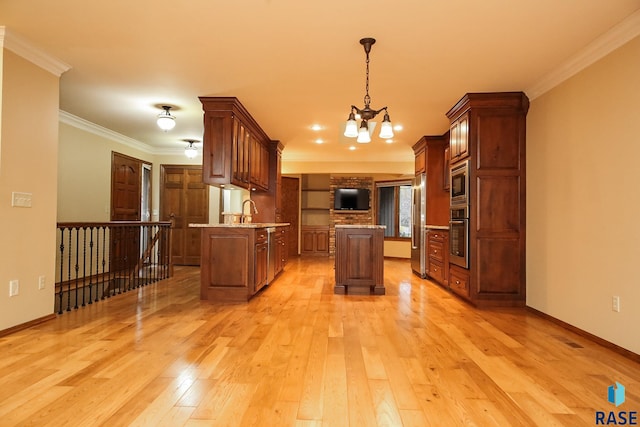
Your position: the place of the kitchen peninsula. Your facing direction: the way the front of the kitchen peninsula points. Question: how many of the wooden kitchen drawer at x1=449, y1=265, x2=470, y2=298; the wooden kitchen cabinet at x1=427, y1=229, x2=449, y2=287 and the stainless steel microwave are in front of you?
3

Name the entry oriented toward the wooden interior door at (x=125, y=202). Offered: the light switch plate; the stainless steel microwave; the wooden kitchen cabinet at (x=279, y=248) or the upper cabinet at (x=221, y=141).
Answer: the stainless steel microwave

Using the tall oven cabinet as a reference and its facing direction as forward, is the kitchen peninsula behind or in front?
in front

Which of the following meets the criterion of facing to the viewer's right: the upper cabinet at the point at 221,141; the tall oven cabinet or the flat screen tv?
the upper cabinet

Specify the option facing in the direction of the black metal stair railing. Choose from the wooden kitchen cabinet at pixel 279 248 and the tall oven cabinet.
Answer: the tall oven cabinet

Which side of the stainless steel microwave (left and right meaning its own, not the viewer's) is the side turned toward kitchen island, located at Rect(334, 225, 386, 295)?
front

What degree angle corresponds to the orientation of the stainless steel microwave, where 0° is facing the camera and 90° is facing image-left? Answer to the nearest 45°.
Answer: approximately 90°

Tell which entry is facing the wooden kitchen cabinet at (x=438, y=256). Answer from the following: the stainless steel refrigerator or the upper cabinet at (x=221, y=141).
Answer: the upper cabinet

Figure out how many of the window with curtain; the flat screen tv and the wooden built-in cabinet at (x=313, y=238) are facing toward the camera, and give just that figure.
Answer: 3

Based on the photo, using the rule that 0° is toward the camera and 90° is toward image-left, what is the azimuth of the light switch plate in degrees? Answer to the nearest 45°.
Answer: approximately 315°

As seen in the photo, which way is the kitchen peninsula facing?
to the viewer's right

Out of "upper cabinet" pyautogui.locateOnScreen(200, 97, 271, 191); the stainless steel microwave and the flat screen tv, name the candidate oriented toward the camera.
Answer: the flat screen tv

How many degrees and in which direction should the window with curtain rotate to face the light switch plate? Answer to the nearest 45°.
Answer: approximately 45° to its right

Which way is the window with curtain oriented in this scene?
toward the camera

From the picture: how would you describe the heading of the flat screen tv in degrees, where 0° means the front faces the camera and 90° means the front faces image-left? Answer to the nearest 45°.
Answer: approximately 0°
